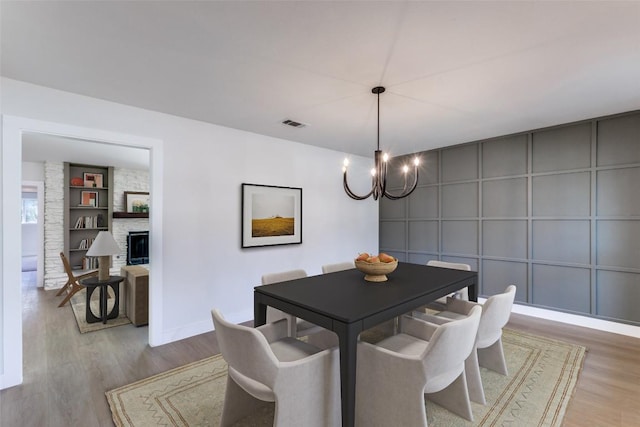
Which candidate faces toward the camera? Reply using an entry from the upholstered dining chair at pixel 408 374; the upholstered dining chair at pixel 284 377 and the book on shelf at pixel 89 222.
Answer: the book on shelf

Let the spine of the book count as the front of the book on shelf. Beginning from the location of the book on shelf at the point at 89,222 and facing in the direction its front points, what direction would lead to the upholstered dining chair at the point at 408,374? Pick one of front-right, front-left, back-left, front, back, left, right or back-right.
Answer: front

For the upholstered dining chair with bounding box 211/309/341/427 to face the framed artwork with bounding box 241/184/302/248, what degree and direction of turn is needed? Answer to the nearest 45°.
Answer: approximately 45° to its left

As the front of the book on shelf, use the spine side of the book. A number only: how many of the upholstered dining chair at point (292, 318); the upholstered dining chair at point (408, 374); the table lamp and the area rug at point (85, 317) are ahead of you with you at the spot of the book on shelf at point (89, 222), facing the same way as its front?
4

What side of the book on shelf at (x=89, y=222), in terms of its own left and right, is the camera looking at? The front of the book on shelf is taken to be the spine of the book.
front

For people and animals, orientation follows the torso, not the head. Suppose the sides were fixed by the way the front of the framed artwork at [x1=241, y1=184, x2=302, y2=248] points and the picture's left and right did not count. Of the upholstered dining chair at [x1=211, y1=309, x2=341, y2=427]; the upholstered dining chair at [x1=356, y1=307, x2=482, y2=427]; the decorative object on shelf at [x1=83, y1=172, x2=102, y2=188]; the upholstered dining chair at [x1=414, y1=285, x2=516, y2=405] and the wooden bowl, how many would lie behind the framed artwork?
1

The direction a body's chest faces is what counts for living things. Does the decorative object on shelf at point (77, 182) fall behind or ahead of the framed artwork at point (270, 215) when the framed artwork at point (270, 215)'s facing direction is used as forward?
behind

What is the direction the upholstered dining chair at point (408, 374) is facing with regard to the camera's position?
facing away from the viewer and to the left of the viewer

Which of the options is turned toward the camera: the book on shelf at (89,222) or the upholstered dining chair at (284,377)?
the book on shelf

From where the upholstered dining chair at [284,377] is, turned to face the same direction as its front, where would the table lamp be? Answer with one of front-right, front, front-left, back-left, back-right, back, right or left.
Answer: left

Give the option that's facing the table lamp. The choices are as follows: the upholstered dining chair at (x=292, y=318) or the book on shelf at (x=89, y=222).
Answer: the book on shelf

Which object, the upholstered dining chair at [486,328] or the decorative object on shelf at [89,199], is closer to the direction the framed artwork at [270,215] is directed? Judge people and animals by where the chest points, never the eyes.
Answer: the upholstered dining chair

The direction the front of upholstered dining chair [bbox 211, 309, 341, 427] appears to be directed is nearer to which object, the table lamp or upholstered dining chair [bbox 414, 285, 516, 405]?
the upholstered dining chair

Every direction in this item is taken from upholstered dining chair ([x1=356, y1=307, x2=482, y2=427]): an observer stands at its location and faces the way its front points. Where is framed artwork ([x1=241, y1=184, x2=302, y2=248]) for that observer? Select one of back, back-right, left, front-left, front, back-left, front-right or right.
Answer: front

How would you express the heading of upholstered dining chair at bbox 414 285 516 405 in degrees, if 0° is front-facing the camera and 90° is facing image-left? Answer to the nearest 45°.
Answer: approximately 135°

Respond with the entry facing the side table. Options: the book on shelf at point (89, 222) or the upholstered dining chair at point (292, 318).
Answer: the book on shelf

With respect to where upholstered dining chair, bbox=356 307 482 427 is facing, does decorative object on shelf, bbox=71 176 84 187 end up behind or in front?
in front

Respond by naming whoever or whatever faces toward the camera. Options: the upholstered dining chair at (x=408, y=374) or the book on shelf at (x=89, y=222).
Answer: the book on shelf

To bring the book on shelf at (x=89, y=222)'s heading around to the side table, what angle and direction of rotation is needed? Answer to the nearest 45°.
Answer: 0° — it already faces it

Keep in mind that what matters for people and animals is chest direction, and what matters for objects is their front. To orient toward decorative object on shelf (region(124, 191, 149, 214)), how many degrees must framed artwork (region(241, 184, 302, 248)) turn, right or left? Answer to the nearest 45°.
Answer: approximately 180°
